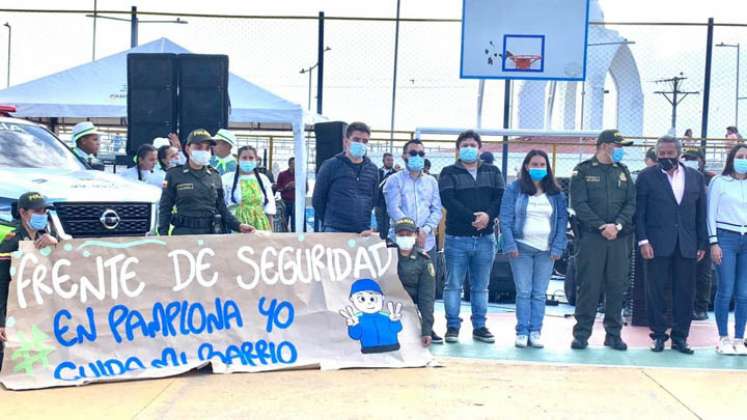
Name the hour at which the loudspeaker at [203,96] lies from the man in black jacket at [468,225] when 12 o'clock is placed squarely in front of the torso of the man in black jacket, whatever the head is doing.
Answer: The loudspeaker is roughly at 4 o'clock from the man in black jacket.

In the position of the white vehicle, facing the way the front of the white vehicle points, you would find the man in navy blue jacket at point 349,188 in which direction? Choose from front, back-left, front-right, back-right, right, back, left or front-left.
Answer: front-left

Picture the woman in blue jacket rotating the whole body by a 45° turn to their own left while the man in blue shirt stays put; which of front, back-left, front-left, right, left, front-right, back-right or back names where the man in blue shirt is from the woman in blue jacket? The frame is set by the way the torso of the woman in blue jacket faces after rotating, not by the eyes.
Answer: back-right

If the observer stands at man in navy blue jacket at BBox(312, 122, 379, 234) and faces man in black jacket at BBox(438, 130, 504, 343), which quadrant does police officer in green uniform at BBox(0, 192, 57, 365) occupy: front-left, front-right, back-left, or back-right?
back-right

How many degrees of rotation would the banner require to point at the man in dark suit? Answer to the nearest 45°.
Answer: approximately 90° to its left

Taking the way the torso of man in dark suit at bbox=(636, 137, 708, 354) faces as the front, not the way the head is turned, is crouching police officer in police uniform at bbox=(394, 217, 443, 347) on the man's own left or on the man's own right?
on the man's own right

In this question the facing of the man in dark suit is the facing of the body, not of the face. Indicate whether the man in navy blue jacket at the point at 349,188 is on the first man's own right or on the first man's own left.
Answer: on the first man's own right
